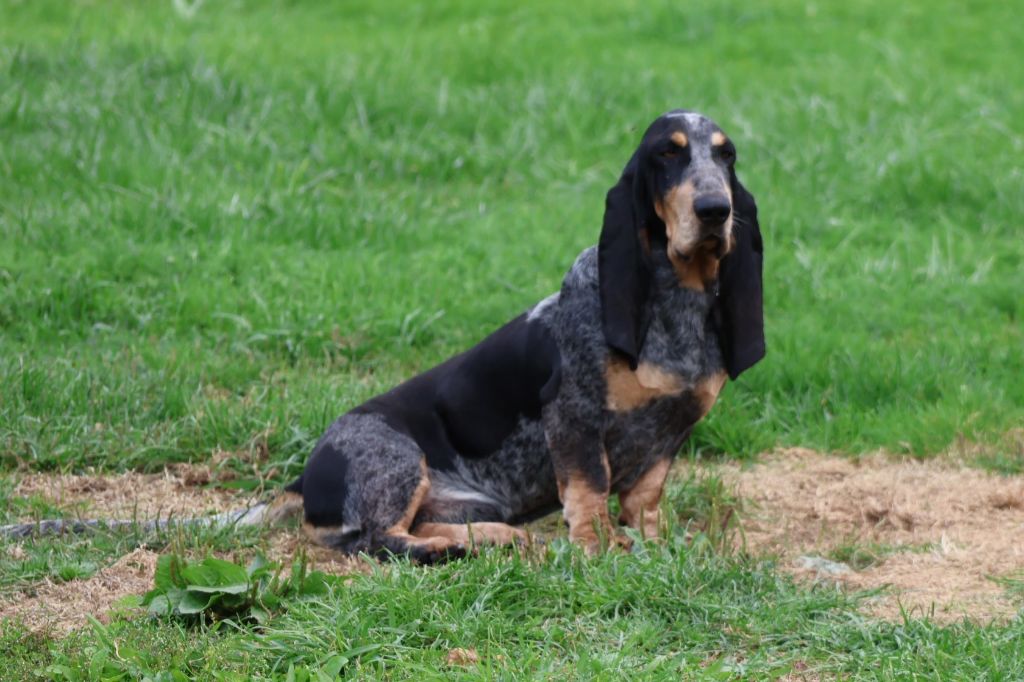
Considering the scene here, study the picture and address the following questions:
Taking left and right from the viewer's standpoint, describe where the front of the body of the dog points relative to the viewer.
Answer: facing the viewer and to the right of the viewer

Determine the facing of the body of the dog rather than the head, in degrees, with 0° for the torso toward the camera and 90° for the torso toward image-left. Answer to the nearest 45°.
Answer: approximately 315°
